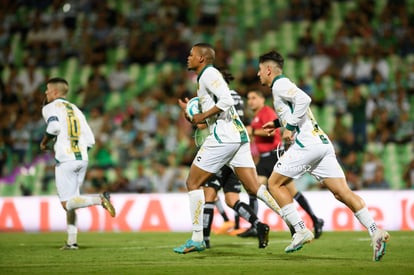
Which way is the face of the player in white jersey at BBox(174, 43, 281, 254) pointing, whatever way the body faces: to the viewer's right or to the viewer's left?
to the viewer's left

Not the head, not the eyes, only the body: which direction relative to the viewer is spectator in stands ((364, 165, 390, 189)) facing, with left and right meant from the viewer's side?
facing the viewer

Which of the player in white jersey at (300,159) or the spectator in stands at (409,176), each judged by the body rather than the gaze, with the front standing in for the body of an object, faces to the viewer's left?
the player in white jersey

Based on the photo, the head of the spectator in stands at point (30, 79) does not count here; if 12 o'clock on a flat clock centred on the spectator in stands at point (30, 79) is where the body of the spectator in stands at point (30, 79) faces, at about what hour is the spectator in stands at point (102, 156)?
the spectator in stands at point (102, 156) is roughly at 11 o'clock from the spectator in stands at point (30, 79).

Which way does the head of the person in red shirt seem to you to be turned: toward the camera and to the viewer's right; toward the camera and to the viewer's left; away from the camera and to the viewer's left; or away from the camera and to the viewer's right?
toward the camera and to the viewer's left

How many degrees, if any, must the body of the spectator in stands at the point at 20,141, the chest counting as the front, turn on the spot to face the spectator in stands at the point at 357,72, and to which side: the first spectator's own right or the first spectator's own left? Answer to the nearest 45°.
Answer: approximately 90° to the first spectator's own left

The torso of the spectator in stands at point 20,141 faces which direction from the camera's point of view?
toward the camera

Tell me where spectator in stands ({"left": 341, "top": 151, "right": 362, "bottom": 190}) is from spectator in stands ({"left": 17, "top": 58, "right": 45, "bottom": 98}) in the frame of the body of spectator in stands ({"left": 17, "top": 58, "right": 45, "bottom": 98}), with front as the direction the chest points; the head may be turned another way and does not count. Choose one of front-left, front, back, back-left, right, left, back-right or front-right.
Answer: front-left

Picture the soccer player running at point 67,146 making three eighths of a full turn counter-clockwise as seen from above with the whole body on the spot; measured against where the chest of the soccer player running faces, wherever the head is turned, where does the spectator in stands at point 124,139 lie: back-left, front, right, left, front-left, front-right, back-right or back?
back

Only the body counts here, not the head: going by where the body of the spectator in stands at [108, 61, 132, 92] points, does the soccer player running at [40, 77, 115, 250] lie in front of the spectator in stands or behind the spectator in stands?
in front

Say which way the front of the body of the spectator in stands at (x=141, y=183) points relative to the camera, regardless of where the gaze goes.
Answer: toward the camera

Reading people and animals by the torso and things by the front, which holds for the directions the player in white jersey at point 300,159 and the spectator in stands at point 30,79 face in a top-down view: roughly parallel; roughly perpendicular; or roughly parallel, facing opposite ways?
roughly perpendicular
